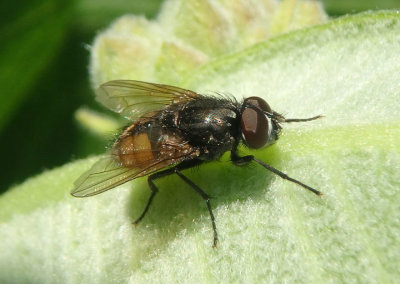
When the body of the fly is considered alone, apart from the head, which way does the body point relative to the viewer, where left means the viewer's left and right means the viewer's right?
facing to the right of the viewer
